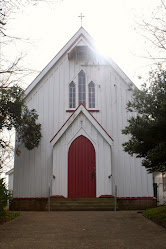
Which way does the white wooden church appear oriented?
toward the camera

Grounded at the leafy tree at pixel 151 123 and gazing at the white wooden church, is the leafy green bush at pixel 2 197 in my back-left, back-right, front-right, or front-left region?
front-left

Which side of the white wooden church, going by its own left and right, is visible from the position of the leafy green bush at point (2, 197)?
front

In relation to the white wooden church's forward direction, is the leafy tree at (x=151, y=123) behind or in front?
in front
